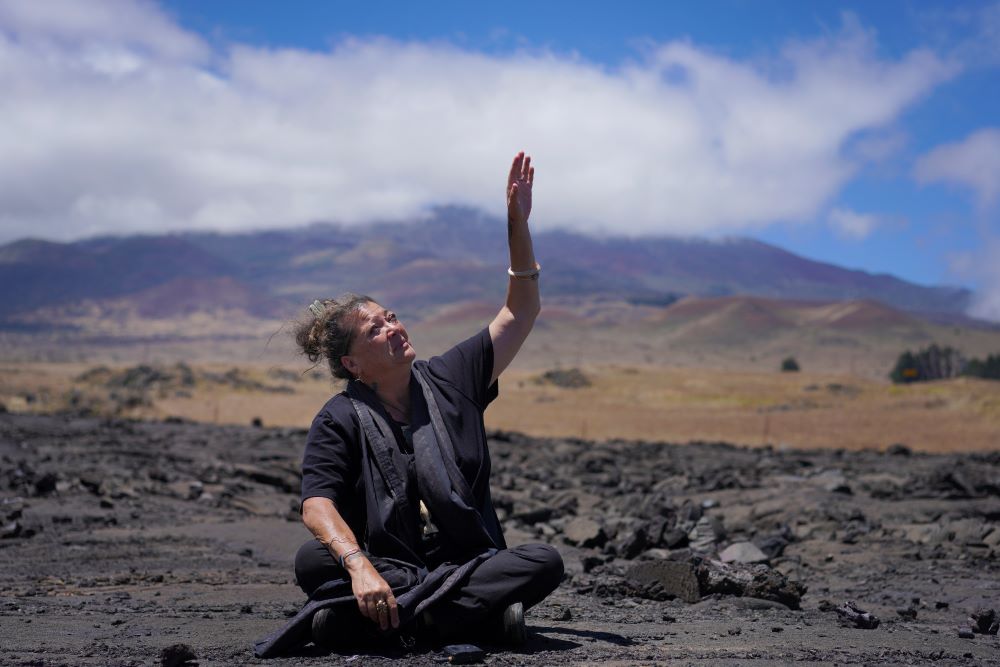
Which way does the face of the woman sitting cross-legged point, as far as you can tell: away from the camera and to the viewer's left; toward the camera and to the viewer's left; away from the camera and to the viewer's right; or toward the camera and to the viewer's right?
toward the camera and to the viewer's right

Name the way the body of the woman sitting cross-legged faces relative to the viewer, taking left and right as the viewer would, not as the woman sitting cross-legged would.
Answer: facing the viewer

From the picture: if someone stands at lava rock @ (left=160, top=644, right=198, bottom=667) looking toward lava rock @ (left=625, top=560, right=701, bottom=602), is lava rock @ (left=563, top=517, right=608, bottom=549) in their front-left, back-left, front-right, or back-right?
front-left

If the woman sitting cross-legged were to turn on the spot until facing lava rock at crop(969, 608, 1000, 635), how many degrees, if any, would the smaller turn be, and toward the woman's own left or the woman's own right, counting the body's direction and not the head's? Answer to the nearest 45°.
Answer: approximately 90° to the woman's own left

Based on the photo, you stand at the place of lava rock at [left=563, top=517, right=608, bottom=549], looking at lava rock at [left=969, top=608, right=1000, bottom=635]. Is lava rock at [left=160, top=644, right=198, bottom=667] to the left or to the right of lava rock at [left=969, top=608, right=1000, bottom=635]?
right

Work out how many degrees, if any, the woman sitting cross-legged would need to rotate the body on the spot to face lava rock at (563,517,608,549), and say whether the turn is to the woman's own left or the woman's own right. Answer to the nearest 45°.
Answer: approximately 180°

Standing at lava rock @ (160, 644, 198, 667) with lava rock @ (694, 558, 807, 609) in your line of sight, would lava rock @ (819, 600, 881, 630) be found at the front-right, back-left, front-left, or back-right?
front-right

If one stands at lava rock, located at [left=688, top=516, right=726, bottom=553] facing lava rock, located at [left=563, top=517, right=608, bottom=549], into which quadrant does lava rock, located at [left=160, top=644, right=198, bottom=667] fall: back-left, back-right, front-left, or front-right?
front-left

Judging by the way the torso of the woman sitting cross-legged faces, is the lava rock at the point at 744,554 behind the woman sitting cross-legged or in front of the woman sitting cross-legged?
behind

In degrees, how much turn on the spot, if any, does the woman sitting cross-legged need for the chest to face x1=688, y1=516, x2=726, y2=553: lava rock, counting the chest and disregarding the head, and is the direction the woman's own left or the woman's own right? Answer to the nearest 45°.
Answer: approximately 135° to the woman's own left

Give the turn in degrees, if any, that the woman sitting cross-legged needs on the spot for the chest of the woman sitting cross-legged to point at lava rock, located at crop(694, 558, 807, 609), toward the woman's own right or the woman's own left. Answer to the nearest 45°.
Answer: approximately 135° to the woman's own left

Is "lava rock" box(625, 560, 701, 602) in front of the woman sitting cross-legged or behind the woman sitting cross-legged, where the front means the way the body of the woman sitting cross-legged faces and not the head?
behind
